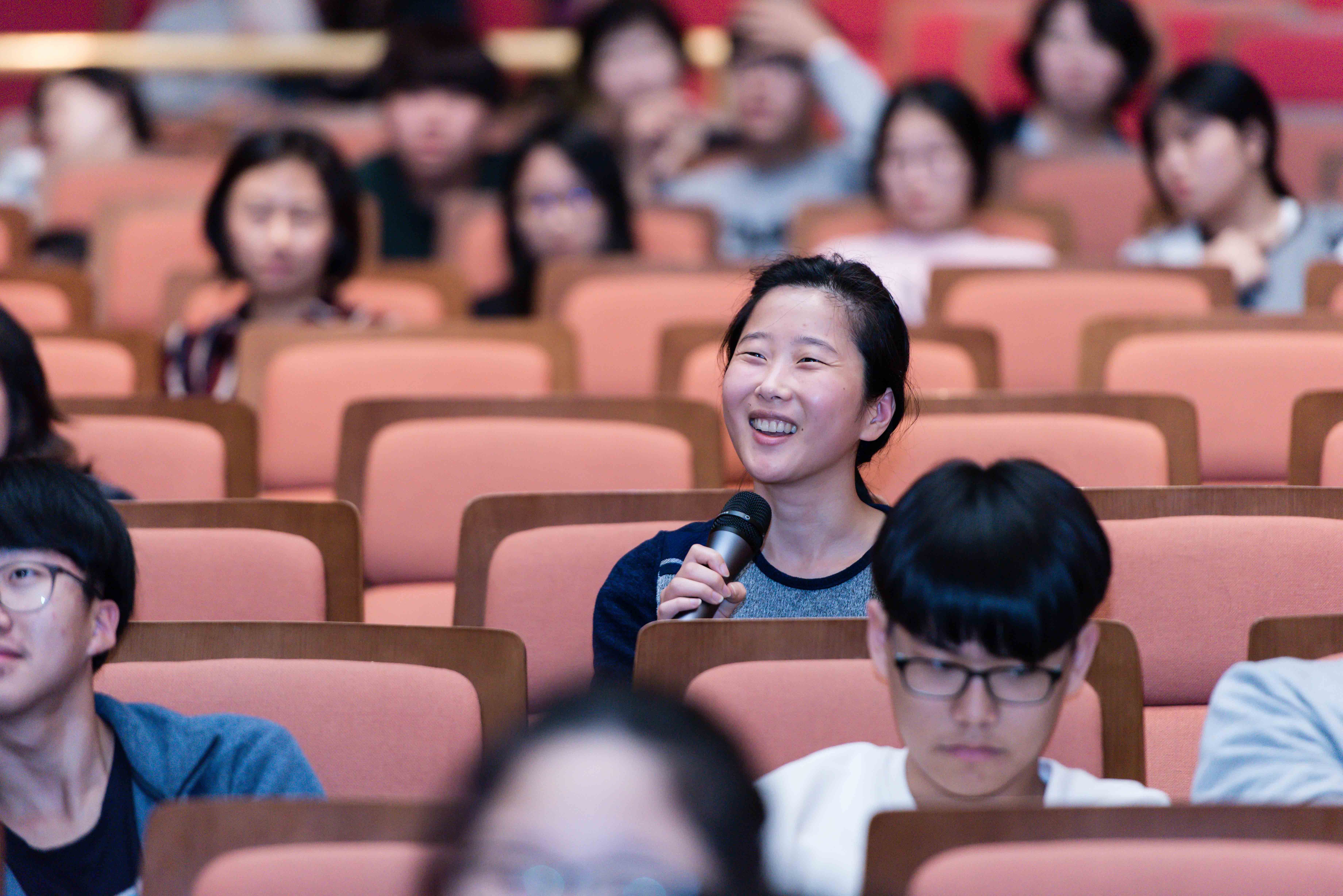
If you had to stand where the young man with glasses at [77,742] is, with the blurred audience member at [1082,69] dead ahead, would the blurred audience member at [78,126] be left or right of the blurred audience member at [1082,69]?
left

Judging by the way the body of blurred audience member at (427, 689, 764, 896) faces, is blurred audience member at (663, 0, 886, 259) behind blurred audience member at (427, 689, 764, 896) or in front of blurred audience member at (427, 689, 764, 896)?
behind

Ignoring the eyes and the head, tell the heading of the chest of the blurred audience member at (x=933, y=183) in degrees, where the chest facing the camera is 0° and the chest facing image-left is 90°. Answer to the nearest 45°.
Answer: approximately 0°

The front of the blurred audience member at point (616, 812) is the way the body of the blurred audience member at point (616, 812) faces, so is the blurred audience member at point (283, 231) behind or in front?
behind

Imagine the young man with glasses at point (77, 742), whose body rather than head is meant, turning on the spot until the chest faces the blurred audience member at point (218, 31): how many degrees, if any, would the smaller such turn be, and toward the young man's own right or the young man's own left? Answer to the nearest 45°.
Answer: approximately 135° to the young man's own right

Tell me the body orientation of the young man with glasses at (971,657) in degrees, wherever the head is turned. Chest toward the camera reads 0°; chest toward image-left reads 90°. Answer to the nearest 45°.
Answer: approximately 0°

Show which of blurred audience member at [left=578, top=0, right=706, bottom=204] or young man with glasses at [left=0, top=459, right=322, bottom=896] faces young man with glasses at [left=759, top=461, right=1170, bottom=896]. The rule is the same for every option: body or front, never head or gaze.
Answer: the blurred audience member
